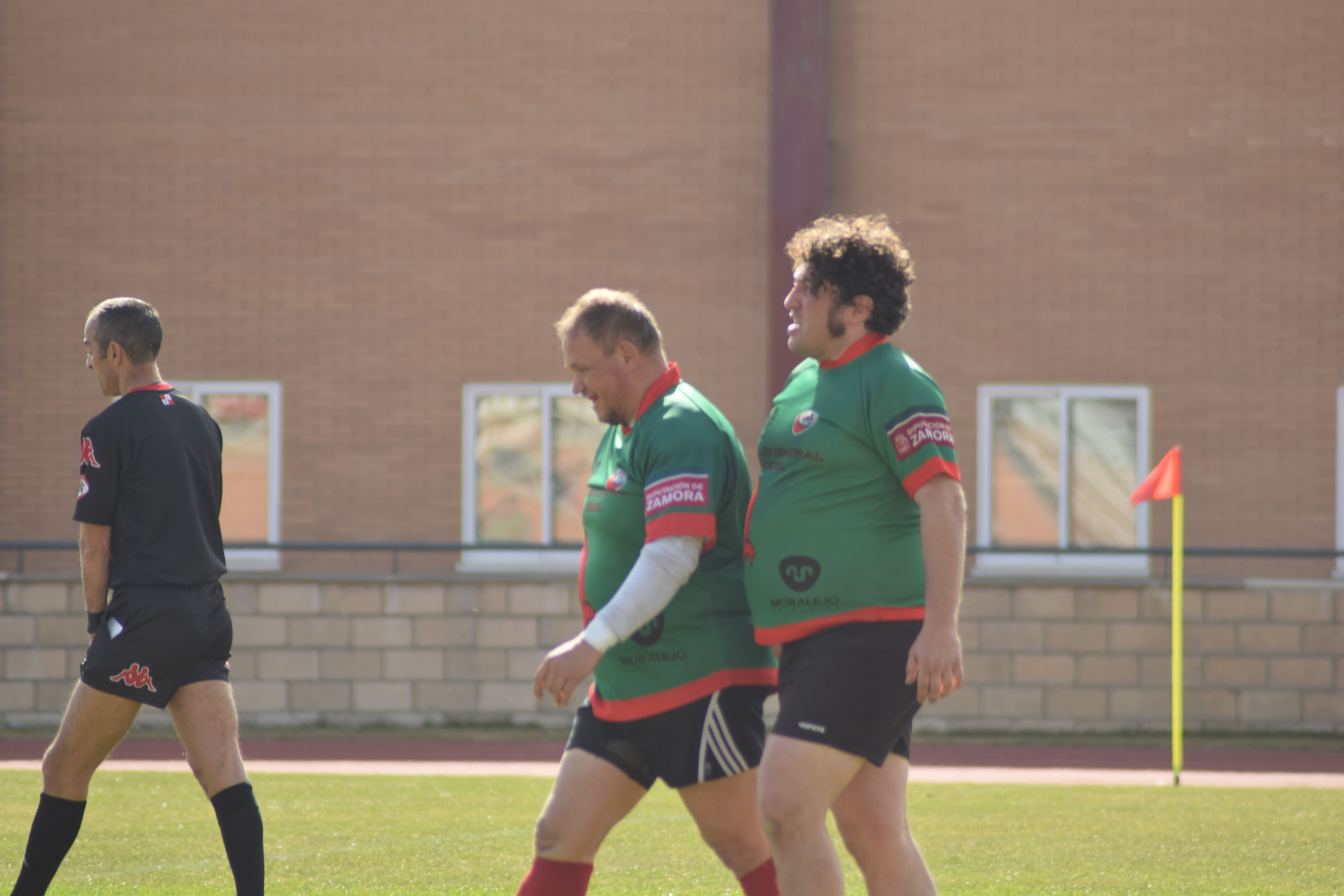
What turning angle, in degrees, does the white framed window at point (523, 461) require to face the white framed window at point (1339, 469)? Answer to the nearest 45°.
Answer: approximately 90° to its left

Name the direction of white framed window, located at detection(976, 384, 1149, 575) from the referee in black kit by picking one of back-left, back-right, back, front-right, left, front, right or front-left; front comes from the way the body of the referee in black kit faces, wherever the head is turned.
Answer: right

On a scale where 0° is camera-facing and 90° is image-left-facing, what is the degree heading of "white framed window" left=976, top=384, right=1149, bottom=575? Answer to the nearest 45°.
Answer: approximately 0°

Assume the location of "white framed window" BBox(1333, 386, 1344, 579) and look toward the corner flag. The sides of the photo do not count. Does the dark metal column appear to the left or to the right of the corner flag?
right

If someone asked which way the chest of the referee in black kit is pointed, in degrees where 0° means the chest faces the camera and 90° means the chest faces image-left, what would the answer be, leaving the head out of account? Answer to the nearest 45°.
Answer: approximately 135°

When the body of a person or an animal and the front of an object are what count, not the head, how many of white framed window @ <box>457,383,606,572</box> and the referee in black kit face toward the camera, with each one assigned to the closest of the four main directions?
1

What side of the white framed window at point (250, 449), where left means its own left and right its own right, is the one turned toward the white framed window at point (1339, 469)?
left

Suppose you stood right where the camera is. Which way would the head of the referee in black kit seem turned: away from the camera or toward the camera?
away from the camera

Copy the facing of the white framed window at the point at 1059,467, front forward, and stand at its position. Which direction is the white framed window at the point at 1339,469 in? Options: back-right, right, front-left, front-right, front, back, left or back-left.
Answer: left

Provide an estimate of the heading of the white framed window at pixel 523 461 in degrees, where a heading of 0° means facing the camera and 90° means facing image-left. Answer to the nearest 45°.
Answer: approximately 0°

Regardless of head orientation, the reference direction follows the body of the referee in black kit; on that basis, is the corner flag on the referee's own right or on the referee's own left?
on the referee's own right
